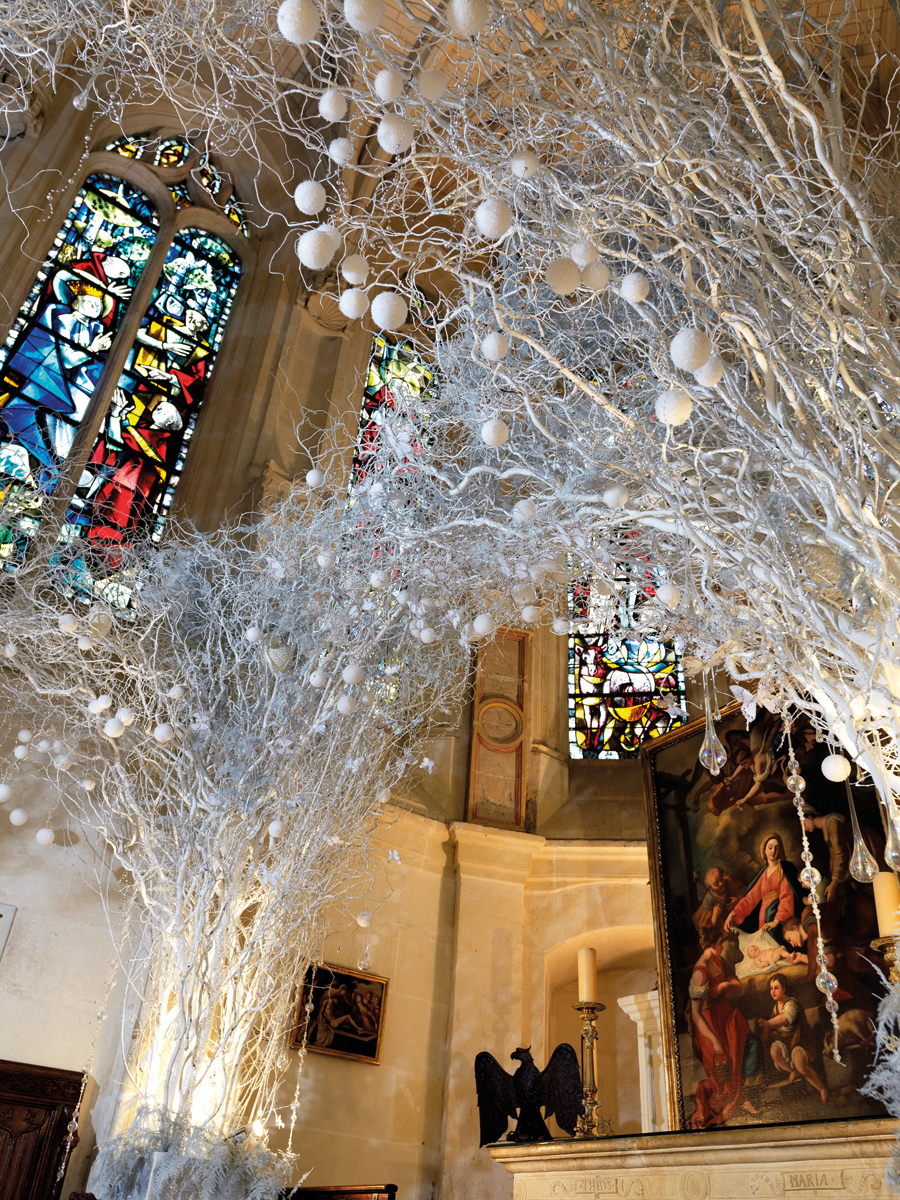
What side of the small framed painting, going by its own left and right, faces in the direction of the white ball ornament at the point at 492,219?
front

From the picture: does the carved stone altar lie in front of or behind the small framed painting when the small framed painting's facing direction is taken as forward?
in front

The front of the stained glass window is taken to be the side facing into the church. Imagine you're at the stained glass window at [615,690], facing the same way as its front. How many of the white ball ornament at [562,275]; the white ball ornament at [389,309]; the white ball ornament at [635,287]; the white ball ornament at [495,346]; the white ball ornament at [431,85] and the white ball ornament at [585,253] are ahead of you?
6

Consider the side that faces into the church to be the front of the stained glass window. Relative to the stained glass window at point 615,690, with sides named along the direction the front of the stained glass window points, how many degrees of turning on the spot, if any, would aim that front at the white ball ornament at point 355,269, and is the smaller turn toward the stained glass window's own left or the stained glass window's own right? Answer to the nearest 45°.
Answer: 0° — it already faces it

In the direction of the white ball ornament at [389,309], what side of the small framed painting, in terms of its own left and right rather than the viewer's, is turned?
front

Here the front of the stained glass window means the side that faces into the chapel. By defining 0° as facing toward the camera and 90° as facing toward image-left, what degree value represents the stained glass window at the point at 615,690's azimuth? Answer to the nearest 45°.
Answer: approximately 0°

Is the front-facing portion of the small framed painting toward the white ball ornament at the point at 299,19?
yes

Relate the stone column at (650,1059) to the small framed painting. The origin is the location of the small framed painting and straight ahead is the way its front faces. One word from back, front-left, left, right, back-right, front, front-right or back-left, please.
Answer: left

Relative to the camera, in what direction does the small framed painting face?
facing the viewer

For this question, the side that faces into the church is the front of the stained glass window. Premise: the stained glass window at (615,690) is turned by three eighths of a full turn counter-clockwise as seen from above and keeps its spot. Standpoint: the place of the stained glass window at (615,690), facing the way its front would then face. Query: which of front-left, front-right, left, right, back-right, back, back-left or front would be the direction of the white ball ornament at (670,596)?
back-right

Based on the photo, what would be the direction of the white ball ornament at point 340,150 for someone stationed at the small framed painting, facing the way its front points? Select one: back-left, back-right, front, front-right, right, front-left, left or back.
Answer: front

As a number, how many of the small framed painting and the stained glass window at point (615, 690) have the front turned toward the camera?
2

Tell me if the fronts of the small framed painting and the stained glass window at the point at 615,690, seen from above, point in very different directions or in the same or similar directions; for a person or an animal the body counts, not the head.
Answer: same or similar directions

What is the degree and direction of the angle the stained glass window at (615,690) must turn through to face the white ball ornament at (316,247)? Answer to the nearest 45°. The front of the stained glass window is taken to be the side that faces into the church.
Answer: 0° — it already faces it

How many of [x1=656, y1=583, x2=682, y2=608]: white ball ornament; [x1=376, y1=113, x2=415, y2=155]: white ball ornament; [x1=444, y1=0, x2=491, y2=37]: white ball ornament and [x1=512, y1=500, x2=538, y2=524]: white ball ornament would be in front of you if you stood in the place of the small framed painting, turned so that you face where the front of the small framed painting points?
4
